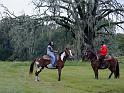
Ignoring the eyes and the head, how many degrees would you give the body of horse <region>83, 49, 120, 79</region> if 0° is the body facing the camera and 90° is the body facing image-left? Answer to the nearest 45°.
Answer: approximately 90°

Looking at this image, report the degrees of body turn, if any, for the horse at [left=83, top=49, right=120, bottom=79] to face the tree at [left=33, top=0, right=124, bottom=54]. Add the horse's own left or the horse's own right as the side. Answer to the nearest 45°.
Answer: approximately 90° to the horse's own right
